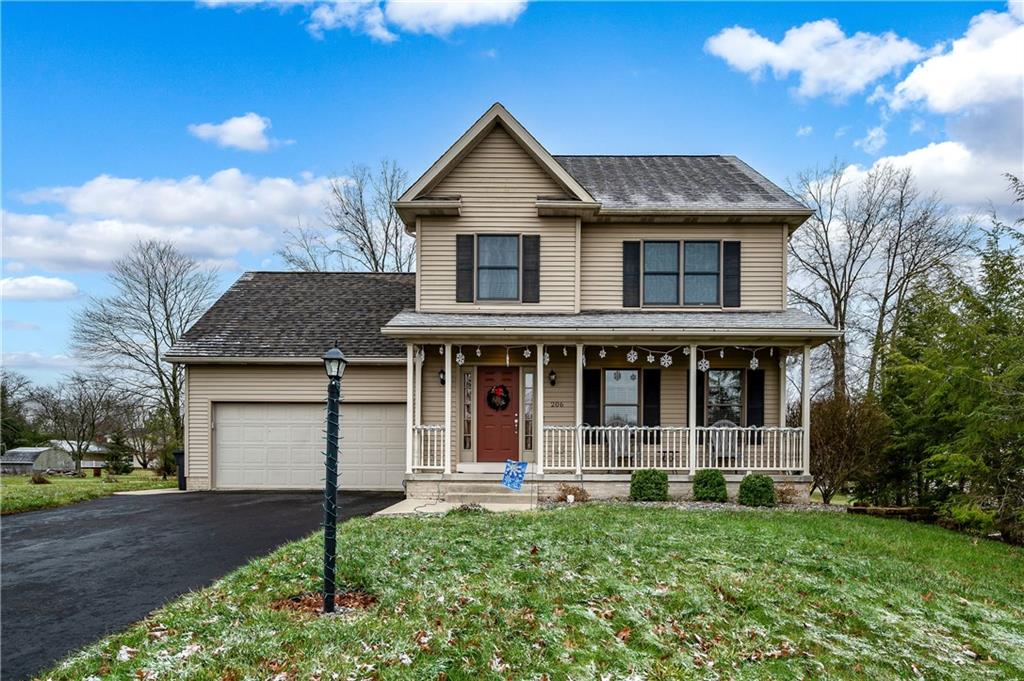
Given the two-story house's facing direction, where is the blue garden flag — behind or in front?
in front

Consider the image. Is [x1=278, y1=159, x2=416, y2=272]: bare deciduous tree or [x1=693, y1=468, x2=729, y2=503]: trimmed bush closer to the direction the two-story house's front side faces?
the trimmed bush

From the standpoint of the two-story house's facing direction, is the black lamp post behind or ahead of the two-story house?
ahead

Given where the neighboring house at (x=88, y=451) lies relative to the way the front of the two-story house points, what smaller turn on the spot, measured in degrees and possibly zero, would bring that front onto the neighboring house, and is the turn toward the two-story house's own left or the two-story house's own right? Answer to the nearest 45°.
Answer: approximately 135° to the two-story house's own right

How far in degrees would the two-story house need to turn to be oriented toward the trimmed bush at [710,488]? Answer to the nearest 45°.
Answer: approximately 45° to its left

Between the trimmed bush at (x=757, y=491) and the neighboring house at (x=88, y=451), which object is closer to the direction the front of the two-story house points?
the trimmed bush

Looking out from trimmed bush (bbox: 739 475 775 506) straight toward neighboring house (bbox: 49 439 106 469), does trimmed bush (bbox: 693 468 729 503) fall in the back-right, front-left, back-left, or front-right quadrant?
front-left

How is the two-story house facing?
toward the camera

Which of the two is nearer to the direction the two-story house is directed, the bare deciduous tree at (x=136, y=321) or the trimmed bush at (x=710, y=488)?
the trimmed bush

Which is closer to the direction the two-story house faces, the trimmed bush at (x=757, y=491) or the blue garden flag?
the blue garden flag

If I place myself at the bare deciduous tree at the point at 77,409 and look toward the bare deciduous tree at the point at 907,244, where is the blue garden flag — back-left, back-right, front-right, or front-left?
front-right
